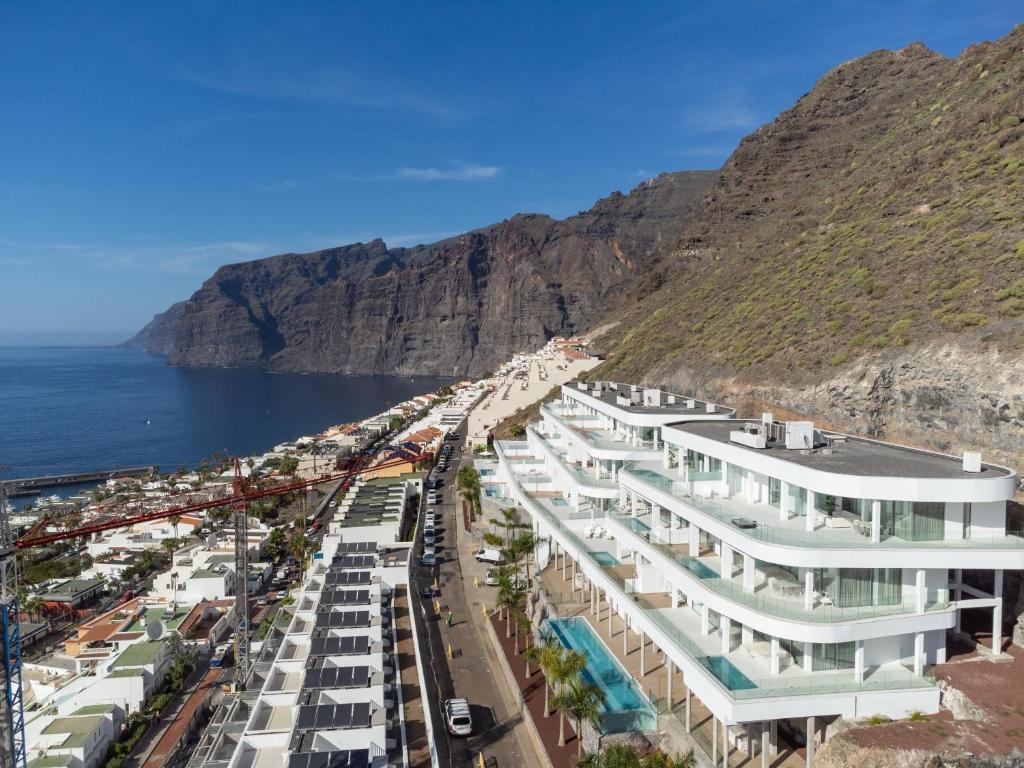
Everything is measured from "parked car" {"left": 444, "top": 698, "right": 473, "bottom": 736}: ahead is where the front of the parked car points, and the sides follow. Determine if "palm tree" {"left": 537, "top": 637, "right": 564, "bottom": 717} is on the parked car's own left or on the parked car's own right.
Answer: on the parked car's own right

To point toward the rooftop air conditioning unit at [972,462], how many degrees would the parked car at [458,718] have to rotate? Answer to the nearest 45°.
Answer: approximately 135° to its right

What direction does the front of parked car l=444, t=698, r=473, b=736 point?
away from the camera

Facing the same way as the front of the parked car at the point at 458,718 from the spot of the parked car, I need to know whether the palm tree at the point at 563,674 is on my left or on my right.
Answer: on my right
